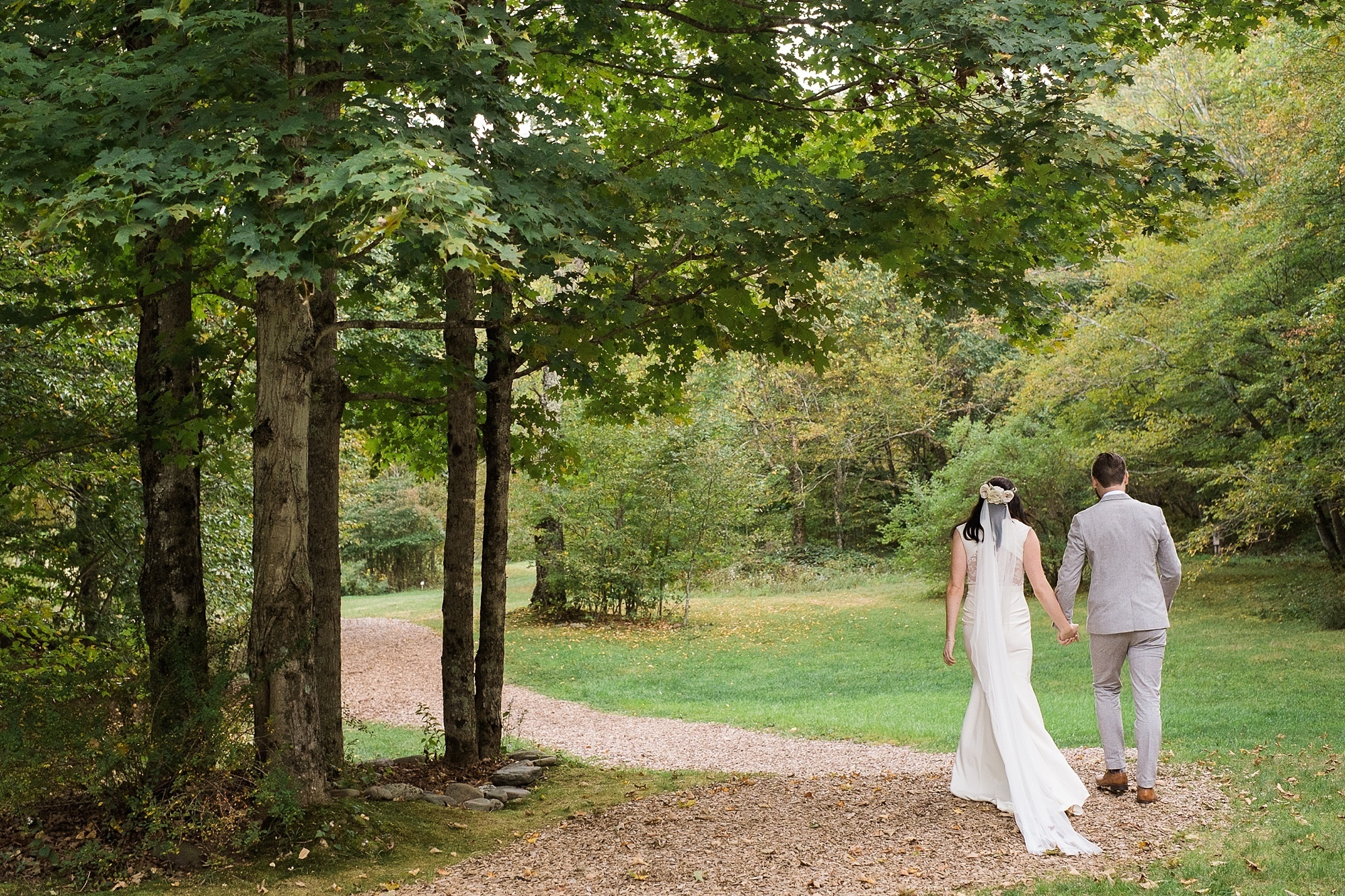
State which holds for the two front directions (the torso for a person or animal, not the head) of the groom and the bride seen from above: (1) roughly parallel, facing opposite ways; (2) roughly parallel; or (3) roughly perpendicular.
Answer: roughly parallel

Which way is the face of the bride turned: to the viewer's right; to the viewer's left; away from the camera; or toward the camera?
away from the camera

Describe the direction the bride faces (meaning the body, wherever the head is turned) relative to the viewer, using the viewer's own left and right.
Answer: facing away from the viewer

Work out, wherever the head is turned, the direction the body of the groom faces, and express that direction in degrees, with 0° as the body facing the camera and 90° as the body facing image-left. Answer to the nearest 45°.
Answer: approximately 180°

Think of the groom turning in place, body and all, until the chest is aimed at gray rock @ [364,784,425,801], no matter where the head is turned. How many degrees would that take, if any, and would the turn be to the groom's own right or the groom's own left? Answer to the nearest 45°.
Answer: approximately 90° to the groom's own left

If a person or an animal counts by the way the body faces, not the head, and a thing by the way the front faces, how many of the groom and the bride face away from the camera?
2
